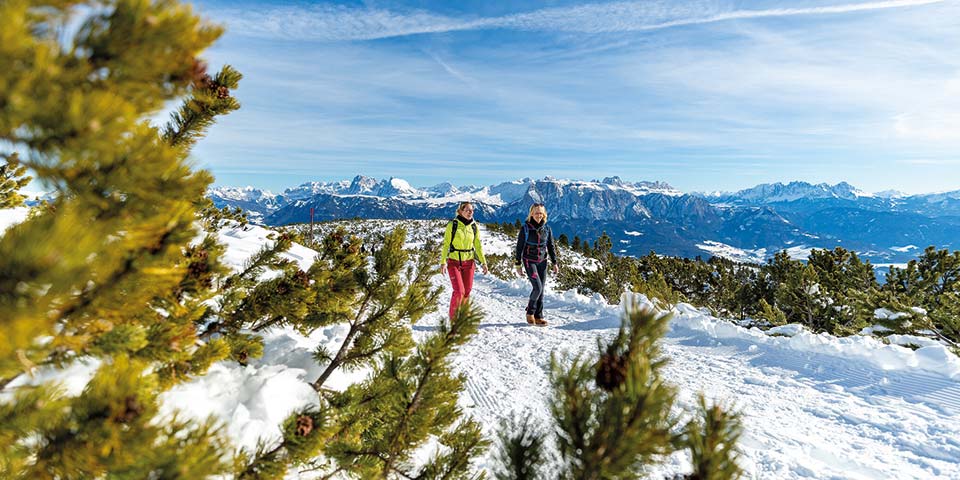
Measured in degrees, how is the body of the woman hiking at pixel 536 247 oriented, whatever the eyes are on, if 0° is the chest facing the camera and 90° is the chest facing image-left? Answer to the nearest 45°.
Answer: approximately 0°

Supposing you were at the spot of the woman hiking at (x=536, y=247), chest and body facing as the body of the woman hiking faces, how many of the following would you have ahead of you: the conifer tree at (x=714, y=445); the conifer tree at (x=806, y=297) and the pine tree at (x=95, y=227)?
2

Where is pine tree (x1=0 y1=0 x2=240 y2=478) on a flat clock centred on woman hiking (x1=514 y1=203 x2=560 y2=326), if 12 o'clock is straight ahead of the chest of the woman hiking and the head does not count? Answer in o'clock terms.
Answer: The pine tree is roughly at 12 o'clock from the woman hiking.

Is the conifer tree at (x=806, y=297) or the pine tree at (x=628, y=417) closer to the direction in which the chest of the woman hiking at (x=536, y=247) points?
the pine tree

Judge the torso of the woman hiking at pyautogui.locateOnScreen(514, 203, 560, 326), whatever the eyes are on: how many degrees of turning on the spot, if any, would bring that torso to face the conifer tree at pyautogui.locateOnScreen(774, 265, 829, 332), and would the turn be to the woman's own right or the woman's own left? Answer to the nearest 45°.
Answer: approximately 135° to the woman's own left

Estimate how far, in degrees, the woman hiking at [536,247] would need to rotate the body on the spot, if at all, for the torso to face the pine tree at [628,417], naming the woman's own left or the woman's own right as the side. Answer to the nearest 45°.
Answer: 0° — they already face it
